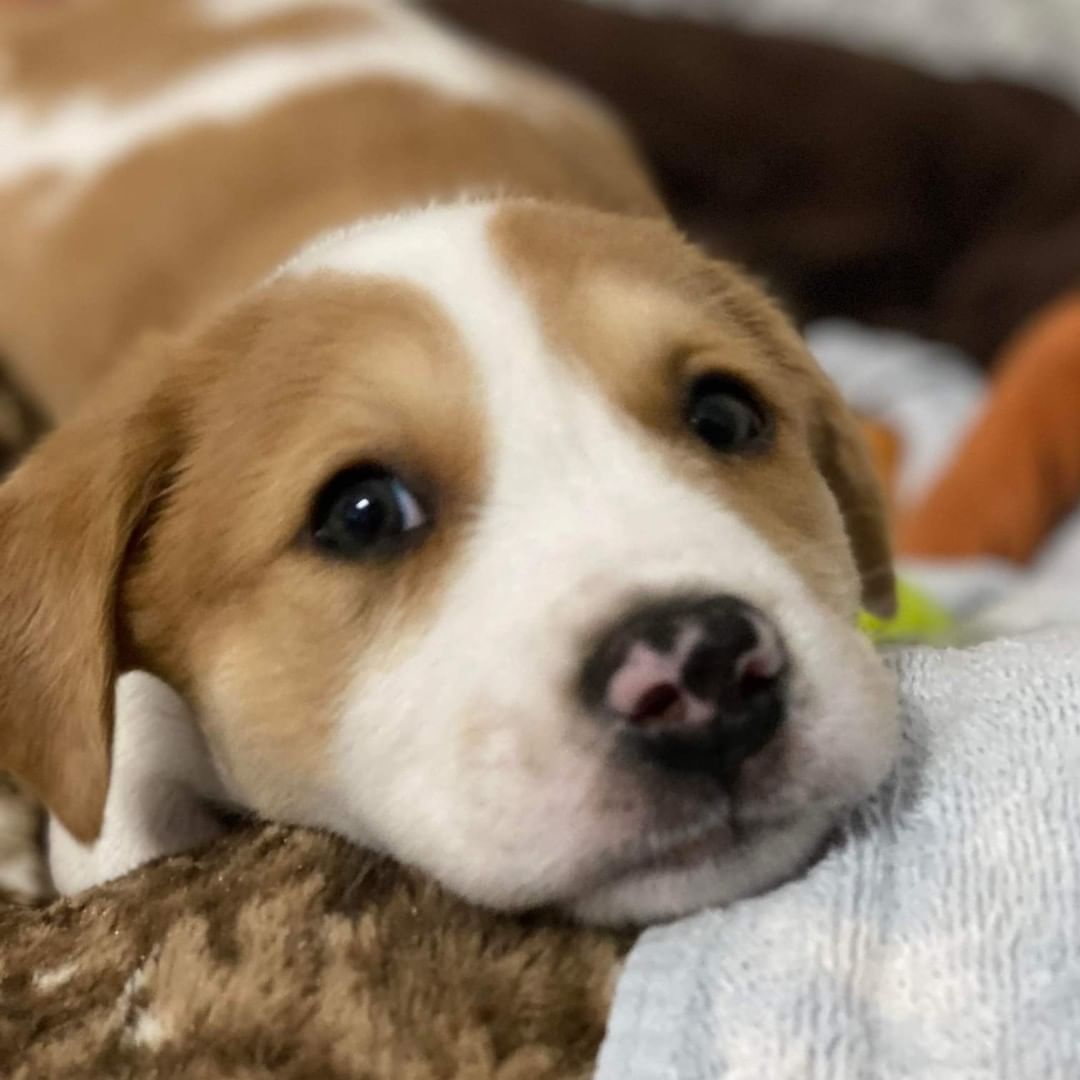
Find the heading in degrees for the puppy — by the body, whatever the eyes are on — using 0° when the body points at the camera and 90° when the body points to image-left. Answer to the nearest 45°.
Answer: approximately 315°

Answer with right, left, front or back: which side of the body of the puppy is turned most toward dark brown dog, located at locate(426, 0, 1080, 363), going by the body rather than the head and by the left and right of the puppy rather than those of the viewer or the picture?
left
